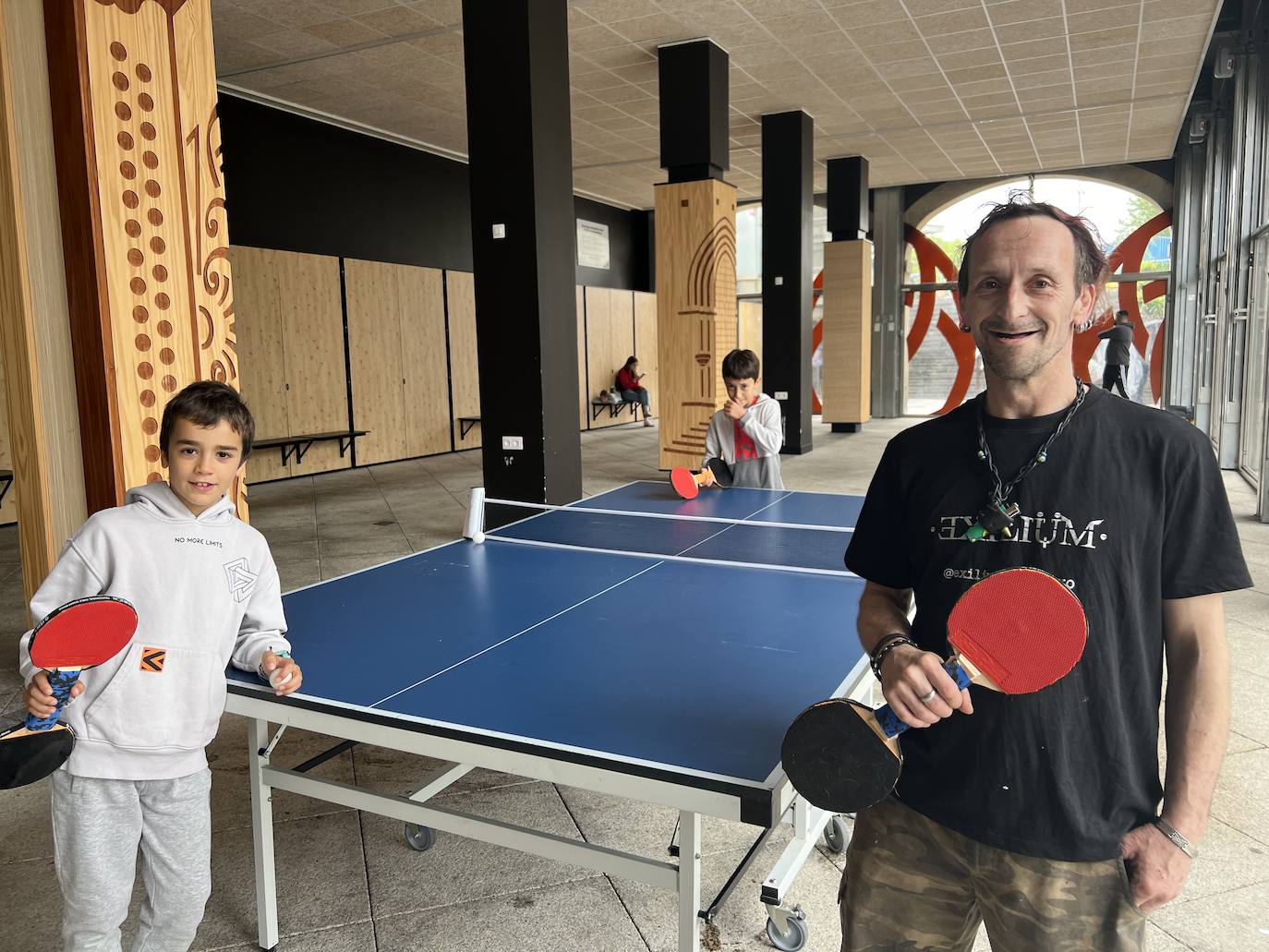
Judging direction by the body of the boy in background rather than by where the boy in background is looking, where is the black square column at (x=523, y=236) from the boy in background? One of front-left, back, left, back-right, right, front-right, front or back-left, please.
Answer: back-right

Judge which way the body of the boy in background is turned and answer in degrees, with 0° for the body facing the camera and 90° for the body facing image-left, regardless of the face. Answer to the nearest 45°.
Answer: approximately 0°

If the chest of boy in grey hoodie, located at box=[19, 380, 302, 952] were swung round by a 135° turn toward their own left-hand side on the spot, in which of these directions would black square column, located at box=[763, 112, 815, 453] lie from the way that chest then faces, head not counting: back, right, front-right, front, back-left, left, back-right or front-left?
front

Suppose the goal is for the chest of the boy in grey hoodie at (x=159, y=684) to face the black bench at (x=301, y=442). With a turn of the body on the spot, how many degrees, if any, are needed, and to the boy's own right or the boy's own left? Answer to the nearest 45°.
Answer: approximately 180°

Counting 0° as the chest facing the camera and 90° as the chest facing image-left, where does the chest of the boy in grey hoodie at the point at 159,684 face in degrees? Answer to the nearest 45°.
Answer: approximately 0°

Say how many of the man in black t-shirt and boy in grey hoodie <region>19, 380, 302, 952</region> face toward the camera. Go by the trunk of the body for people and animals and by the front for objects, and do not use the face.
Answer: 2

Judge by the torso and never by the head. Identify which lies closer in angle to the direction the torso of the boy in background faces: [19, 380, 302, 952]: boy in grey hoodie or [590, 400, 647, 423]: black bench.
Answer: the boy in grey hoodie

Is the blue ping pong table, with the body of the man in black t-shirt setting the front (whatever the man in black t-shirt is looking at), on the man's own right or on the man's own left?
on the man's own right

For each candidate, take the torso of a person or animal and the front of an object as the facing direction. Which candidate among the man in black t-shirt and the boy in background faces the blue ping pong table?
the boy in background
